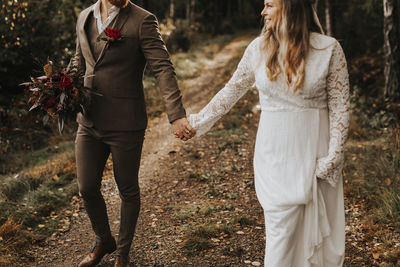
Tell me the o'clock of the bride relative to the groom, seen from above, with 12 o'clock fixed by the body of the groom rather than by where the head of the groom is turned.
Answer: The bride is roughly at 9 o'clock from the groom.

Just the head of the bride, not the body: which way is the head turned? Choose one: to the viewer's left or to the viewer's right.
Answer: to the viewer's left
